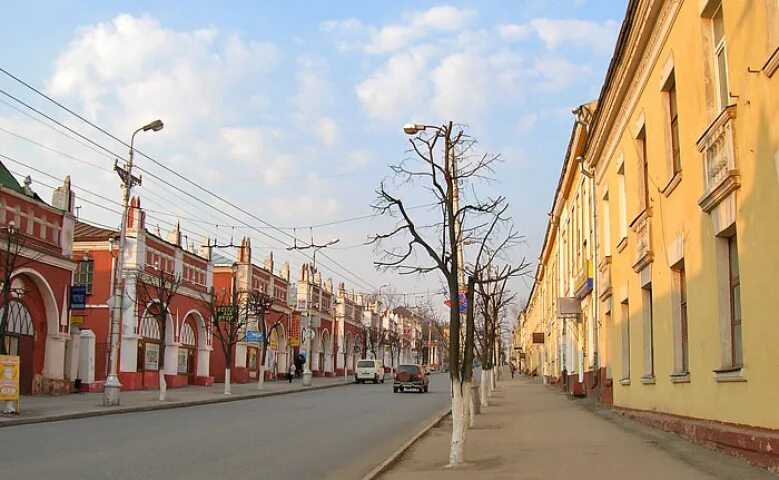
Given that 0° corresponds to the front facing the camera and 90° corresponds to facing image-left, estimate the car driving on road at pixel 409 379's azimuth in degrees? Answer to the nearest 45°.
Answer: approximately 180°

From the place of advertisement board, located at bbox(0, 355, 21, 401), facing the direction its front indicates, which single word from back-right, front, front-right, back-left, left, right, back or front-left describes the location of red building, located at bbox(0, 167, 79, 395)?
back

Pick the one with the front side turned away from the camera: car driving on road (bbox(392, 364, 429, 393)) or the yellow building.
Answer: the car driving on road
